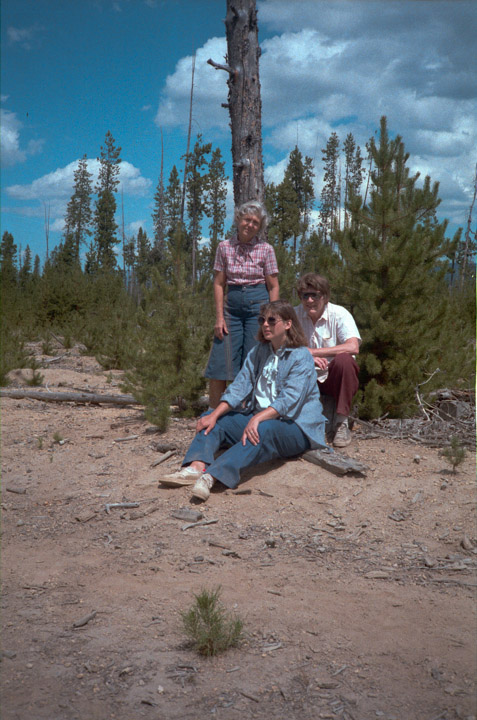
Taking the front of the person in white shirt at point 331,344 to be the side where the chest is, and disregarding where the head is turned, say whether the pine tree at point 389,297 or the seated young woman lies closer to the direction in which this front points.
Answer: the seated young woman

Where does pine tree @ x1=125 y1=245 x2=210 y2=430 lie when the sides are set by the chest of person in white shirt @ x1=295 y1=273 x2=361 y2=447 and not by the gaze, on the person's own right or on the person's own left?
on the person's own right

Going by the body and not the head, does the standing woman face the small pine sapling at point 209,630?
yes

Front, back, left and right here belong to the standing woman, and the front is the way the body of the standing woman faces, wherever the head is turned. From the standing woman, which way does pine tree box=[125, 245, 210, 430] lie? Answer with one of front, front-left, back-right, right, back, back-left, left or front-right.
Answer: back-right

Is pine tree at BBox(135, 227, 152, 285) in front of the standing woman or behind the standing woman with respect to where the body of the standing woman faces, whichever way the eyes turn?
behind

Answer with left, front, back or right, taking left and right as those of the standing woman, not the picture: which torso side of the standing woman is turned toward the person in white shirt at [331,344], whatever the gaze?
left

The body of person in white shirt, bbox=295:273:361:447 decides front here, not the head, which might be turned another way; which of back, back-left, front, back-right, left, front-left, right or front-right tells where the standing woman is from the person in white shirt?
right

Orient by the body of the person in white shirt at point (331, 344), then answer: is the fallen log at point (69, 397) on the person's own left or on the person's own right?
on the person's own right

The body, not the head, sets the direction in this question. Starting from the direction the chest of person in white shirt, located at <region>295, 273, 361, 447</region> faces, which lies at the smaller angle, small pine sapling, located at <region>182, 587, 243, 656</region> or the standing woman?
the small pine sapling

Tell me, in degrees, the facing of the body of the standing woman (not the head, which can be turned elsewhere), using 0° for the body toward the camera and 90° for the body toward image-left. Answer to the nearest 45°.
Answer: approximately 0°
